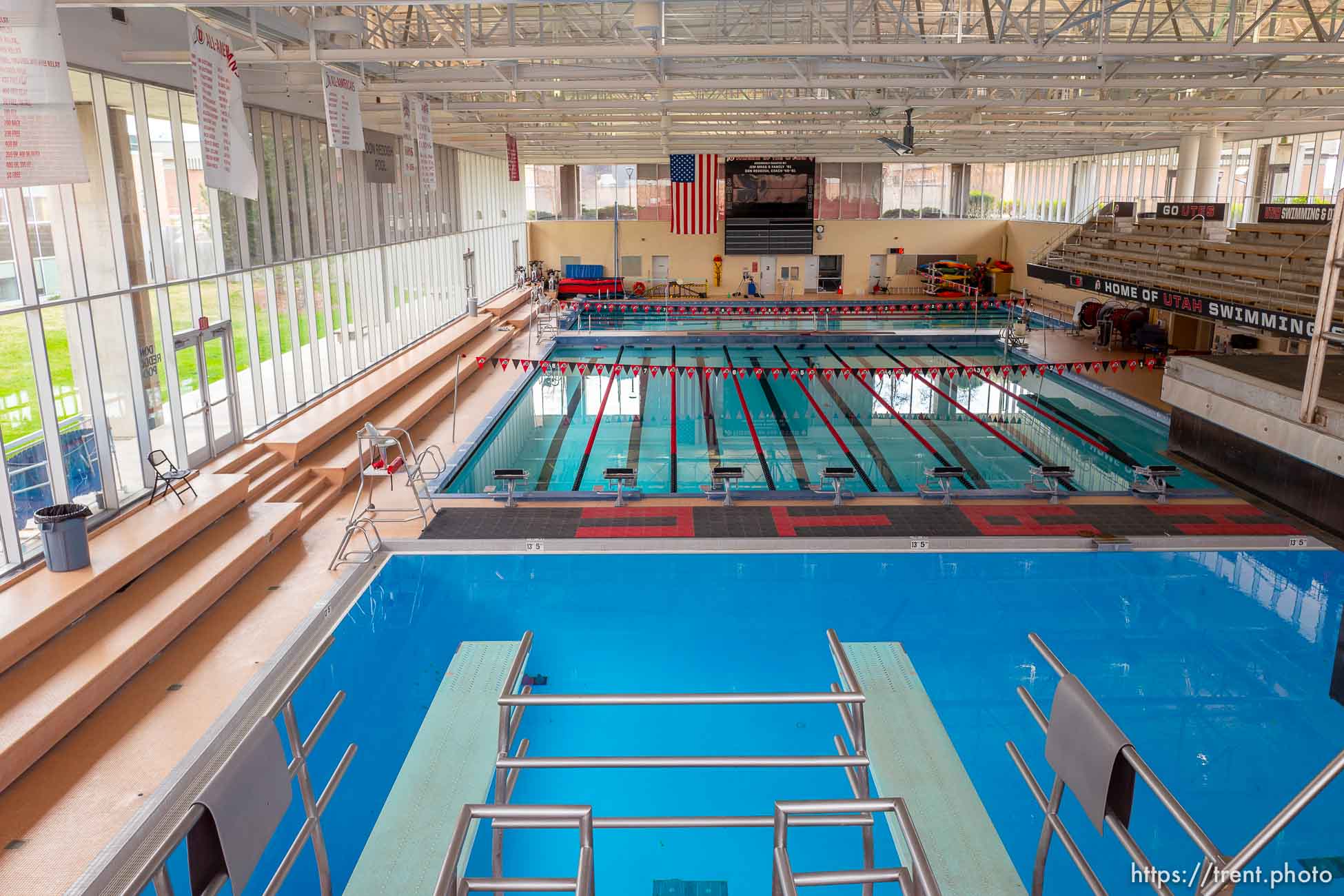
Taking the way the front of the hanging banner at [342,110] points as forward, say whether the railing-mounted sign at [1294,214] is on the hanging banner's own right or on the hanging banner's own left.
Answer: on the hanging banner's own left

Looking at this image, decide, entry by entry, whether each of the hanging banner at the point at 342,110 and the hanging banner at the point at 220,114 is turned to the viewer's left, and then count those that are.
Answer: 0

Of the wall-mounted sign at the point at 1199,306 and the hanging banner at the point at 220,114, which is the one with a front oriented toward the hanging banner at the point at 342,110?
the wall-mounted sign

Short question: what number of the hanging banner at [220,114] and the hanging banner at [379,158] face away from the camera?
0

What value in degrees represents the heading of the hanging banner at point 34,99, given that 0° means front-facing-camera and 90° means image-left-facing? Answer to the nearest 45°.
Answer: approximately 315°

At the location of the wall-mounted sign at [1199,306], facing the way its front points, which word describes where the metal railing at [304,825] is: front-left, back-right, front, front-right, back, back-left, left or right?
front-left

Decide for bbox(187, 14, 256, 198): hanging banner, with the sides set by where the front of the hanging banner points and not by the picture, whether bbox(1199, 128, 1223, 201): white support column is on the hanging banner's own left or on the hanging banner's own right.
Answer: on the hanging banner's own left

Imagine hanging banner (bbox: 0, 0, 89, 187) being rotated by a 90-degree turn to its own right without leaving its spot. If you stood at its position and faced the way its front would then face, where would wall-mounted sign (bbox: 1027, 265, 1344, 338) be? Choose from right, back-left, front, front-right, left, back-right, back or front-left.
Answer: back-left

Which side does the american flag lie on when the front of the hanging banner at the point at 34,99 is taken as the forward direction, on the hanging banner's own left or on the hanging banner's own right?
on the hanging banner's own left

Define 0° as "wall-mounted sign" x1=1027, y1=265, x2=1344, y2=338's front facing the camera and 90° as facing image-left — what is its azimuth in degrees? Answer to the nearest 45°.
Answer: approximately 45°

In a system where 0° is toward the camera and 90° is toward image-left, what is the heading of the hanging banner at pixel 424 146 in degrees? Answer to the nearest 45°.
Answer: approximately 315°
